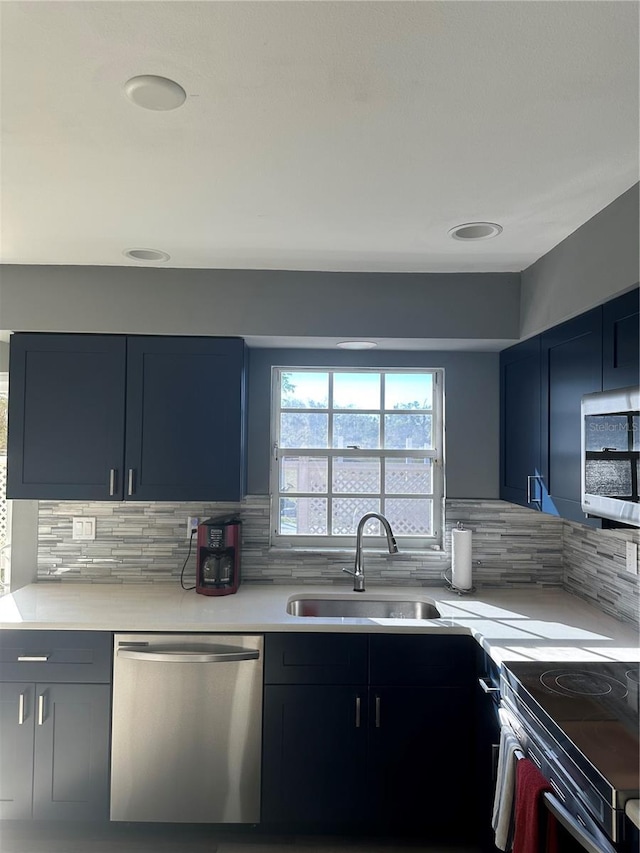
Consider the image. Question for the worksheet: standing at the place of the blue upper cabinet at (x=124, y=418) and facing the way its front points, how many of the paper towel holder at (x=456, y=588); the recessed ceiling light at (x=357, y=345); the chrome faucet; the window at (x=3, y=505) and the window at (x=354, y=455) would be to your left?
4

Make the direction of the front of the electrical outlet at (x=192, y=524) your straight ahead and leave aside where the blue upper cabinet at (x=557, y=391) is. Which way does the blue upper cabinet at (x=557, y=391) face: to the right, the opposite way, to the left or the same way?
to the right

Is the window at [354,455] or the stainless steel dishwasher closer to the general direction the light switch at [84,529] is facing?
the stainless steel dishwasher

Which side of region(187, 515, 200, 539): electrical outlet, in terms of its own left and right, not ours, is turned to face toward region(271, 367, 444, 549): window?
left

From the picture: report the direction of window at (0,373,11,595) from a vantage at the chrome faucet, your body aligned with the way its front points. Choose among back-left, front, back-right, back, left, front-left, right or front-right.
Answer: back-right

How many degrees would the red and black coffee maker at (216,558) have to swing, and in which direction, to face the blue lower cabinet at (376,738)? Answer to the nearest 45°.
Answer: approximately 45° to its left

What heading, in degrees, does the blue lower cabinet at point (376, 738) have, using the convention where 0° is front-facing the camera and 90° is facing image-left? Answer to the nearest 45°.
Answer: approximately 0°
